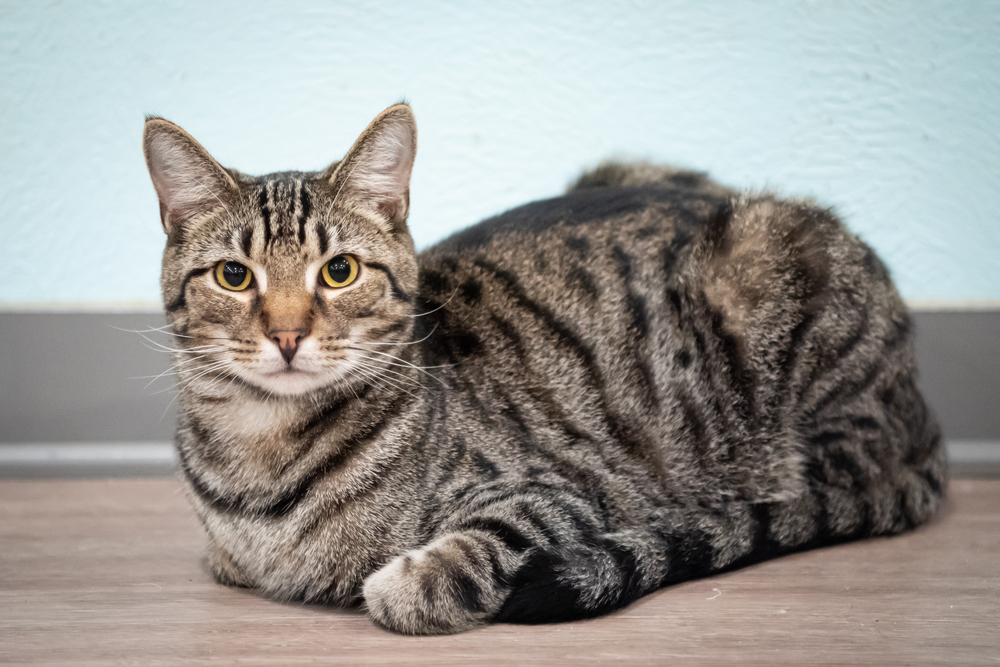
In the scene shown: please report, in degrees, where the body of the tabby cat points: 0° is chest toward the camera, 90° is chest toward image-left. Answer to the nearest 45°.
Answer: approximately 45°
